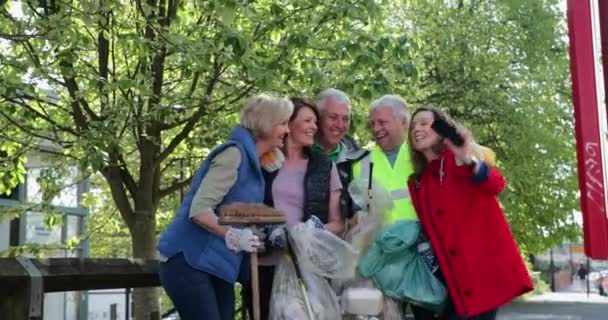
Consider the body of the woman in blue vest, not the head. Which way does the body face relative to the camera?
to the viewer's right

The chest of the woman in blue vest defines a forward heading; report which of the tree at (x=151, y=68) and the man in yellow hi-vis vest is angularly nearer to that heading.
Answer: the man in yellow hi-vis vest

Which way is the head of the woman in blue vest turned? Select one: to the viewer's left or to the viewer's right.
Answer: to the viewer's right

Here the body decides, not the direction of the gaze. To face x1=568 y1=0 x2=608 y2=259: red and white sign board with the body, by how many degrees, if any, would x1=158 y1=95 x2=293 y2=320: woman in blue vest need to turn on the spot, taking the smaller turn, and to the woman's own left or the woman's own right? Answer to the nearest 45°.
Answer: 0° — they already face it

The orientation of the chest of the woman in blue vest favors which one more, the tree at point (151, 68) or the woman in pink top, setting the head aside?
the woman in pink top

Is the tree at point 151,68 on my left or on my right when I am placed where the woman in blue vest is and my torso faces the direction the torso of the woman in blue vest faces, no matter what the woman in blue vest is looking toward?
on my left
